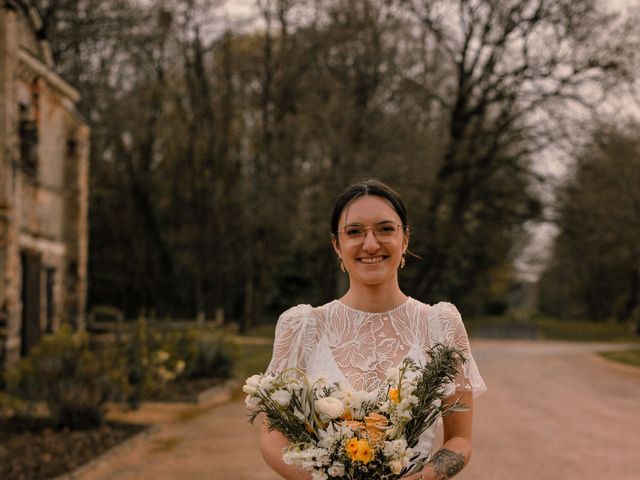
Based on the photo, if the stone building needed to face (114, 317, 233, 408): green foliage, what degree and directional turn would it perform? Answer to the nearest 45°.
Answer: approximately 45° to its right

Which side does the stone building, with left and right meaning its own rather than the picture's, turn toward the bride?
right

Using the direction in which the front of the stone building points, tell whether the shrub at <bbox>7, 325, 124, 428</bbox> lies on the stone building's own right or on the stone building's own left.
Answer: on the stone building's own right

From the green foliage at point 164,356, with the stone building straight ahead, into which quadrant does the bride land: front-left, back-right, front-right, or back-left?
back-left

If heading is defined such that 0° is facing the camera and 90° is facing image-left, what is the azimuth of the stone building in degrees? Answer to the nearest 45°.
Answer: approximately 270°

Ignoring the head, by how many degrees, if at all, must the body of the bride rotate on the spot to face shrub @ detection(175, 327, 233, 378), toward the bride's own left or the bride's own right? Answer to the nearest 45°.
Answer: approximately 180°

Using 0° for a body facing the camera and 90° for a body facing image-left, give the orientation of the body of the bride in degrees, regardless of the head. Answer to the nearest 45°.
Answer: approximately 0°

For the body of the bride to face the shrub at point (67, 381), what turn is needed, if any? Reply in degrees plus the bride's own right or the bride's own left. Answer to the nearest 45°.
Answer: approximately 135° to the bride's own right

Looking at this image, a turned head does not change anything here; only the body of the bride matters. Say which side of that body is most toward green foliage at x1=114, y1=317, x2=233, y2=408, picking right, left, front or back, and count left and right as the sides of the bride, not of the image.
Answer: back

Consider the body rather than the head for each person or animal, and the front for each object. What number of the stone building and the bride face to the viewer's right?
1
